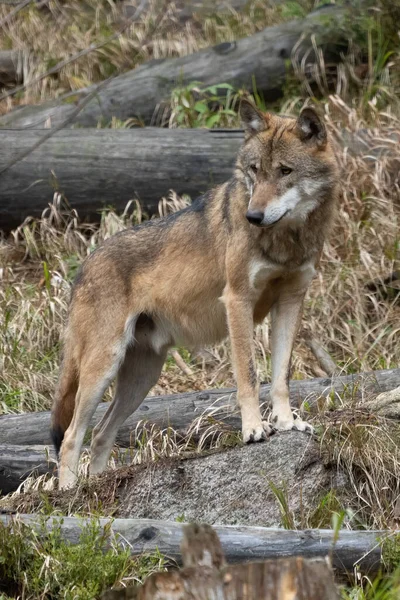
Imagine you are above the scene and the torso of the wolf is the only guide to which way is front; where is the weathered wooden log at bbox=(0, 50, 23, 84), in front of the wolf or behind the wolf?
behind

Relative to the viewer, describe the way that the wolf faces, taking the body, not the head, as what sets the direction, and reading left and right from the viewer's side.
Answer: facing the viewer and to the right of the viewer

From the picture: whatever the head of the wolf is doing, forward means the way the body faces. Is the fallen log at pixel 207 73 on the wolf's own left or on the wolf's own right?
on the wolf's own left

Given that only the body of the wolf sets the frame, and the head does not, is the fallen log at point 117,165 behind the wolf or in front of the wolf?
behind

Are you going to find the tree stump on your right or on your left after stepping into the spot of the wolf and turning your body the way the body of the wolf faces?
on your right

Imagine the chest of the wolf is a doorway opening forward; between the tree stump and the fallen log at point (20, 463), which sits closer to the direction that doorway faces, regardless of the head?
the tree stump
